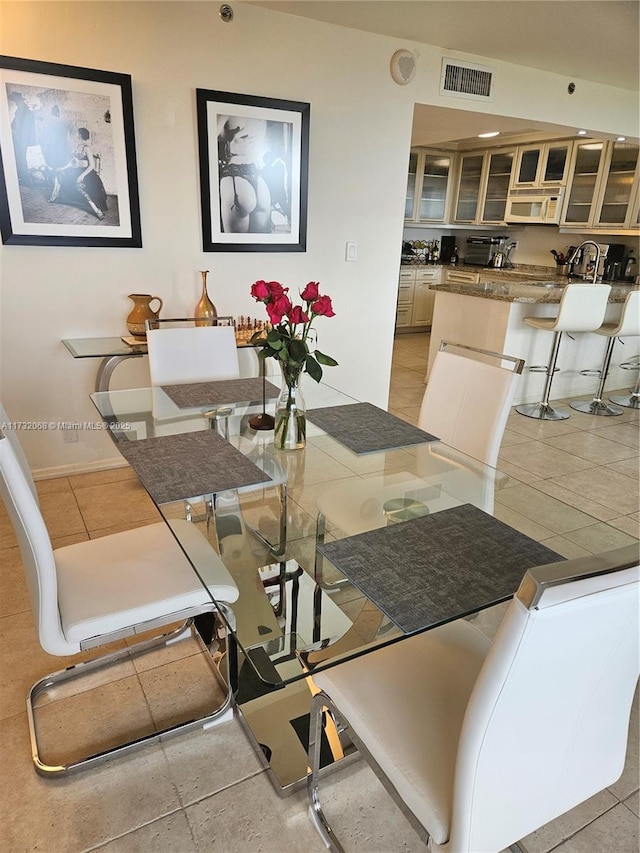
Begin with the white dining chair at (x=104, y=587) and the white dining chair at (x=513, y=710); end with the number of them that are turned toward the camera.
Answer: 0

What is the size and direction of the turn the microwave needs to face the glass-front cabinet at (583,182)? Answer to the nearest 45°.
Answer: approximately 90° to its left

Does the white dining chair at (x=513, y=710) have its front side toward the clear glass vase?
yes

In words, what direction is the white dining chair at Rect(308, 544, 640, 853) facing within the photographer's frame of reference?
facing away from the viewer and to the left of the viewer

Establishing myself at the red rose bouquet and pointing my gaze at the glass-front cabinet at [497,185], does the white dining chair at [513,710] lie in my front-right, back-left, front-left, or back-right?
back-right

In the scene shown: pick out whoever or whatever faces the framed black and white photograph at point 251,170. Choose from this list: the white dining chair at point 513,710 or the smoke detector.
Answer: the white dining chair

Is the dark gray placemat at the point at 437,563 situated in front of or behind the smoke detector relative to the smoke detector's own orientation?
in front

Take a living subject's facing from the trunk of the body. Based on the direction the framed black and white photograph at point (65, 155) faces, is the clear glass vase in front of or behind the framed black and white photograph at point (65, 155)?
in front

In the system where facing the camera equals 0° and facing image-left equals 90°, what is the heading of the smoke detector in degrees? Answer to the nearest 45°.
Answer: approximately 315°

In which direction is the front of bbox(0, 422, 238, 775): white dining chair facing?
to the viewer's right

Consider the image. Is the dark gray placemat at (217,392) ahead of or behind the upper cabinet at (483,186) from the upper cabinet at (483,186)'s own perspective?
ahead

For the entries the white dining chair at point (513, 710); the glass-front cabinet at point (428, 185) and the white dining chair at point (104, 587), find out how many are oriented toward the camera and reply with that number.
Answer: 1

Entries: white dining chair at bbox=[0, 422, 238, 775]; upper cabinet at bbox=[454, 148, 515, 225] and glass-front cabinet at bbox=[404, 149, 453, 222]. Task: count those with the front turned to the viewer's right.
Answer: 1

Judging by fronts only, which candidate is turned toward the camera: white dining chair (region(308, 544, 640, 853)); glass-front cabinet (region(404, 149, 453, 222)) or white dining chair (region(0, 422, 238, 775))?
the glass-front cabinet

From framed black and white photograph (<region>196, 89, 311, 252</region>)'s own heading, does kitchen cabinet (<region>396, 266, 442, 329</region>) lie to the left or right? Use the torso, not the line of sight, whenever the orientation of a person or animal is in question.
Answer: on its left
